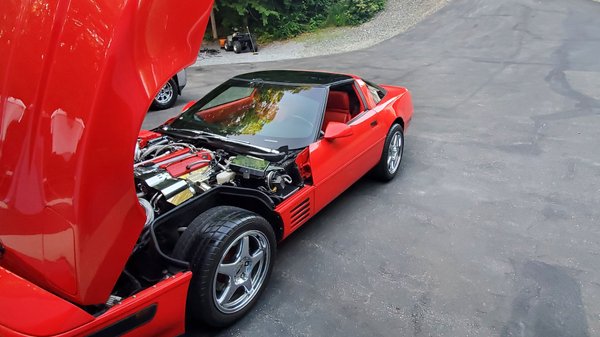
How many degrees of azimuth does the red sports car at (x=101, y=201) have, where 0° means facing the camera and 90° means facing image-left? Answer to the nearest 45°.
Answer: approximately 45°

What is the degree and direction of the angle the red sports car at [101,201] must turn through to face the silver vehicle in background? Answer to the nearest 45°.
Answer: approximately 135° to its right
